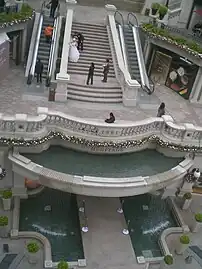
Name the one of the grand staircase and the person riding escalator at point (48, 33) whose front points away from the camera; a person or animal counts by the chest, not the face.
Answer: the person riding escalator

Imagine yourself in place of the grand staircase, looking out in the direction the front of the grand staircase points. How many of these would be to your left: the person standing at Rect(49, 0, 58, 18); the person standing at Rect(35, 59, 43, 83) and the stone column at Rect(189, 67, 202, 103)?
1

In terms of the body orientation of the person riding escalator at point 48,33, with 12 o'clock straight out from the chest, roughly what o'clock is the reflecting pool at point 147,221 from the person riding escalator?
The reflecting pool is roughly at 5 o'clock from the person riding escalator.

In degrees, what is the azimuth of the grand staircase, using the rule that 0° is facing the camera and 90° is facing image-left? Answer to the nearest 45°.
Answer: approximately 0°

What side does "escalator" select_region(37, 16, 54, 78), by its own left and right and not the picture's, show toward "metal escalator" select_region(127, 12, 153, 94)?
left
